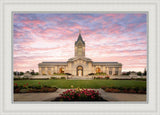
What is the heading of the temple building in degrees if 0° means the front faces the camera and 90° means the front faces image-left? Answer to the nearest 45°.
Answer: approximately 0°

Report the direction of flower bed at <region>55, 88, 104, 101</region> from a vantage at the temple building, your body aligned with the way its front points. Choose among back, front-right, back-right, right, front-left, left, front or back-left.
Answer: front
